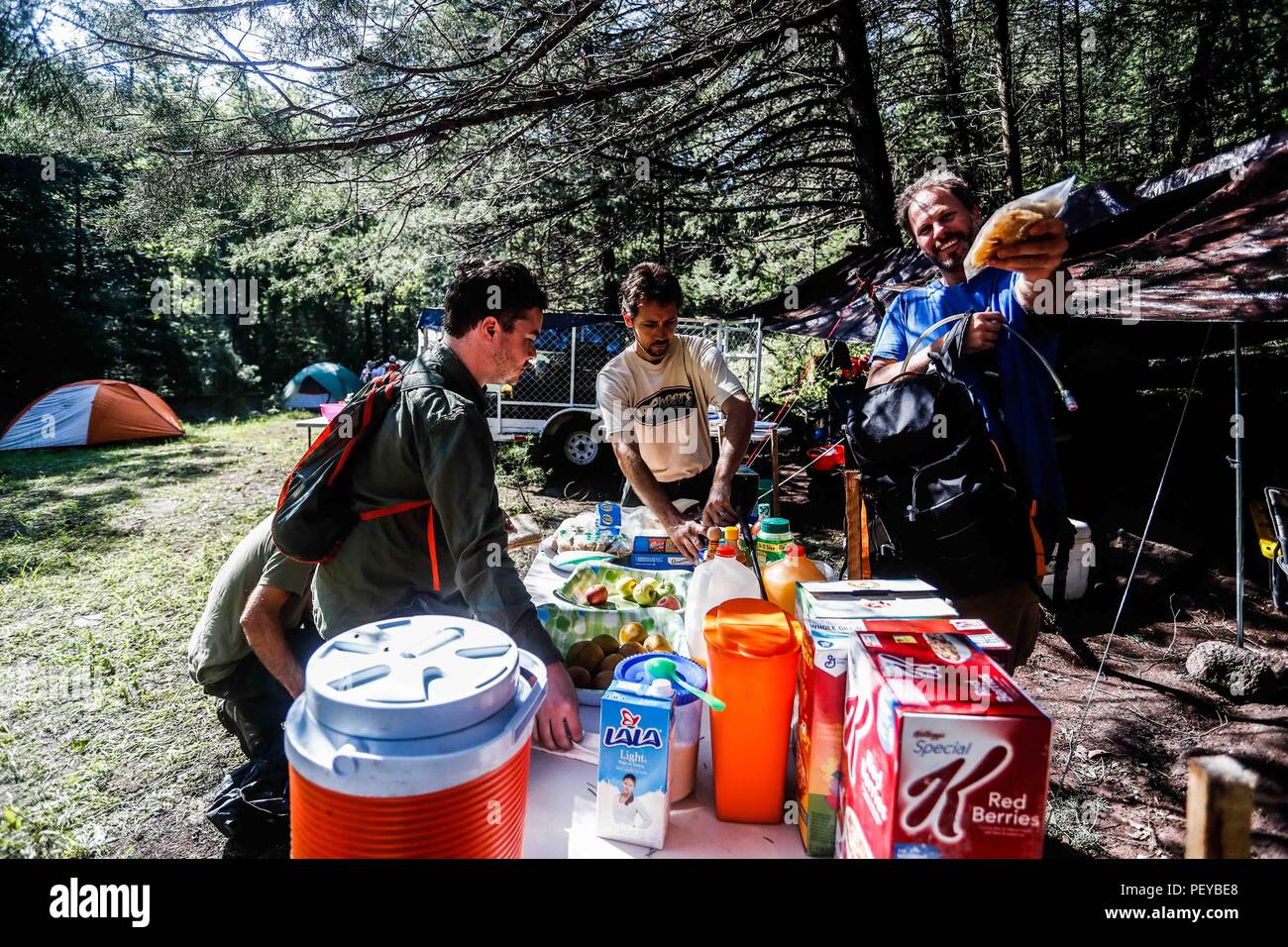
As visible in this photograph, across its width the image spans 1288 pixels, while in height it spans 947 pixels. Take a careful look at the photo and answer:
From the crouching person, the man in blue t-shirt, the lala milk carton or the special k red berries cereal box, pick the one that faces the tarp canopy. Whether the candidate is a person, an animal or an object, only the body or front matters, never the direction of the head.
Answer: the crouching person

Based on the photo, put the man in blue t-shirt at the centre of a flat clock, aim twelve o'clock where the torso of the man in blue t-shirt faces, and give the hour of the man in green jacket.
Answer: The man in green jacket is roughly at 2 o'clock from the man in blue t-shirt.

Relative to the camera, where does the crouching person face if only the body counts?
to the viewer's right

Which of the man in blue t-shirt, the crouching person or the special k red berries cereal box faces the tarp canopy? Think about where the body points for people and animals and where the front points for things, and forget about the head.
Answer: the crouching person

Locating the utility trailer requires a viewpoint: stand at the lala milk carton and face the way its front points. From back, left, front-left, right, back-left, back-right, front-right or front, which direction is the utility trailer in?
back

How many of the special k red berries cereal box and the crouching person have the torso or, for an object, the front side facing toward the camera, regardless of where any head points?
1

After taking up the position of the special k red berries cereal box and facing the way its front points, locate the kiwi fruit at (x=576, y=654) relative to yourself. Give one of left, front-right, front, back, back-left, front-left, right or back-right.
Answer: back-right

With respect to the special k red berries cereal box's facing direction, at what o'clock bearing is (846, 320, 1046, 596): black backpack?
The black backpack is roughly at 6 o'clock from the special k red berries cereal box.

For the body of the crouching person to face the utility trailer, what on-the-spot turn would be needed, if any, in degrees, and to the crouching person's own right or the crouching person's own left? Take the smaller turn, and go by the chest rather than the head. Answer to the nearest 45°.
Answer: approximately 45° to the crouching person's own left

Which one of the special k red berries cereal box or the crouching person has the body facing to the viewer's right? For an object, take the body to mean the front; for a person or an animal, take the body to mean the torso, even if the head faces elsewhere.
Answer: the crouching person

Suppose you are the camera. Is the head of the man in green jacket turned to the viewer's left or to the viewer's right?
to the viewer's right
